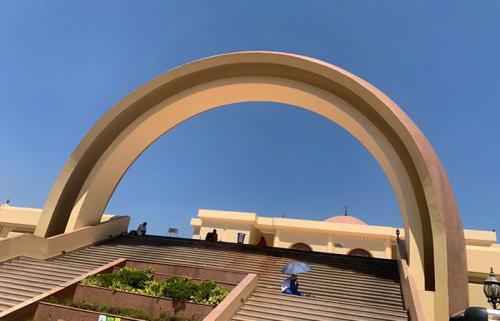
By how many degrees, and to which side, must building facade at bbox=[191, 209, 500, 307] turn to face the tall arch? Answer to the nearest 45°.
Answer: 0° — it already faces it

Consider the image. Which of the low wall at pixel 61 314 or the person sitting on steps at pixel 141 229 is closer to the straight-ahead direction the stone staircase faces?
the low wall

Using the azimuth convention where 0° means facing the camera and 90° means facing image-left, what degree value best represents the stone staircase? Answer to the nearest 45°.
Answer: approximately 0°

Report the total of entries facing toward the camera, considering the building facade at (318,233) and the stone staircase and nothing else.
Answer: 2
